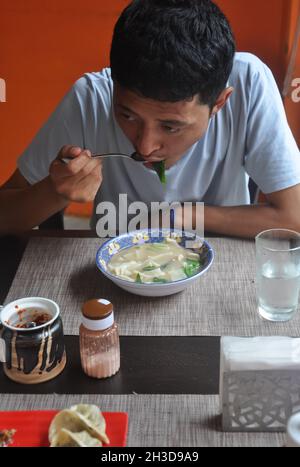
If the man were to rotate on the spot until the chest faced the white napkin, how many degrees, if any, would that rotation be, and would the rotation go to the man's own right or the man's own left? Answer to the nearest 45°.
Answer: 0° — they already face it

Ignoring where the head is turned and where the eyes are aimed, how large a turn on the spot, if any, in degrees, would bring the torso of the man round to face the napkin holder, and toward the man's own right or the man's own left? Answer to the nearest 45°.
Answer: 0° — they already face it

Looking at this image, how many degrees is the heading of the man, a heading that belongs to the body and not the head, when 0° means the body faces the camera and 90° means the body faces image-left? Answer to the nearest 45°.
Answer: approximately 0°

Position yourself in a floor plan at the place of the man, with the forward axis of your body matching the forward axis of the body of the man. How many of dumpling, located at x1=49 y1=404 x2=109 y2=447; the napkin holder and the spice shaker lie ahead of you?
3

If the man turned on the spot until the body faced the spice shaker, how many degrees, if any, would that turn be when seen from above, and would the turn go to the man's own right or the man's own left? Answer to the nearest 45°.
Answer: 0° — they already face it

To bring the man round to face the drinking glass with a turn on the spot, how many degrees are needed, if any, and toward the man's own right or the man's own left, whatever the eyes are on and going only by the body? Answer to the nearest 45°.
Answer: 0° — they already face it

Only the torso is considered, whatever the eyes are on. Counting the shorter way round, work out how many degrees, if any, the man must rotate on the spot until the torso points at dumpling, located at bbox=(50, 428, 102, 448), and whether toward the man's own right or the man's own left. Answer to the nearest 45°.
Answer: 0° — they already face it
